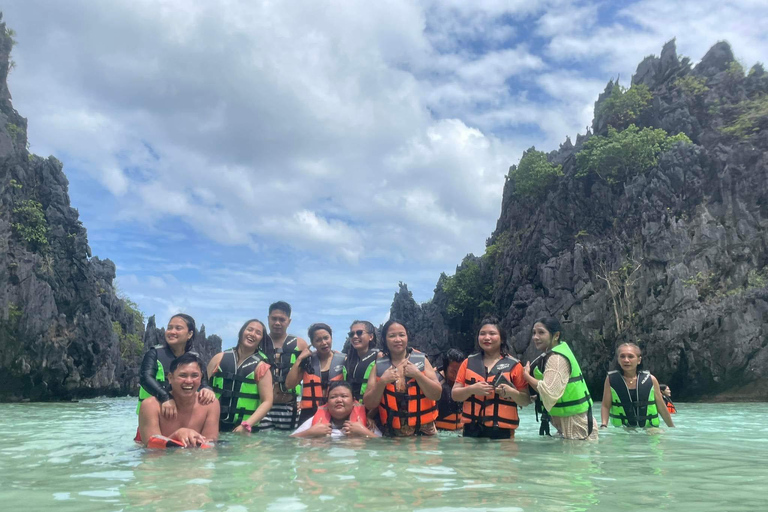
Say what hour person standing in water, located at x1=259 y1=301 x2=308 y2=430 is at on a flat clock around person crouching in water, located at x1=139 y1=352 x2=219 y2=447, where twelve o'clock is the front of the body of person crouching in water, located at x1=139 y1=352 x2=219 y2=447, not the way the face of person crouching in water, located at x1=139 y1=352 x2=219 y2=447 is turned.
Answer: person standing in water, located at x1=259 y1=301 x2=308 y2=430 is roughly at 7 o'clock from person crouching in water, located at x1=139 y1=352 x2=219 y2=447.

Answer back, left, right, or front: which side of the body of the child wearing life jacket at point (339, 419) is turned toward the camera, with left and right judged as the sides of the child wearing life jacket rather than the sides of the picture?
front

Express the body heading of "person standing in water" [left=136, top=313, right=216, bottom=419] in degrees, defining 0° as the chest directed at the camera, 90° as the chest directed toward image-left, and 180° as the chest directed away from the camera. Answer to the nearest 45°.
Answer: approximately 315°

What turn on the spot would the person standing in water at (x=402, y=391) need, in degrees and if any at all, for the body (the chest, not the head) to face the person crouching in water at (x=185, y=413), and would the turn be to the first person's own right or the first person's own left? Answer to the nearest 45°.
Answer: approximately 45° to the first person's own right

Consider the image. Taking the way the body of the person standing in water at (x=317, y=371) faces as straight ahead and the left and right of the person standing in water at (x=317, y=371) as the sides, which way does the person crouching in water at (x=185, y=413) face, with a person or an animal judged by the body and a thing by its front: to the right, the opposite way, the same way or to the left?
the same way

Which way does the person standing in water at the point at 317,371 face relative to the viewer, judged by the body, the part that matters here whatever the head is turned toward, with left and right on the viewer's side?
facing the viewer

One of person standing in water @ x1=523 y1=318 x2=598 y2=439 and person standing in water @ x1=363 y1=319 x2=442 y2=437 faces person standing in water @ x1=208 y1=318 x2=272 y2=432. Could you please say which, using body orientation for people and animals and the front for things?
person standing in water @ x1=523 y1=318 x2=598 y2=439

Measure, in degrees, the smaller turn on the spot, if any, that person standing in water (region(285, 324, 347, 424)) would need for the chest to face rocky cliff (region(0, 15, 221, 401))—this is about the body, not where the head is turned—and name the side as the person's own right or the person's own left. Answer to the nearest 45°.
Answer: approximately 135° to the person's own right

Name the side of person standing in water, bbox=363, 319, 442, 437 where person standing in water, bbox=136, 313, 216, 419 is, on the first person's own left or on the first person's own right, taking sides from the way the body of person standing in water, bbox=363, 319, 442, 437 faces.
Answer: on the first person's own right

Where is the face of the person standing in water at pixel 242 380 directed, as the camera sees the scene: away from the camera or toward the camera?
toward the camera

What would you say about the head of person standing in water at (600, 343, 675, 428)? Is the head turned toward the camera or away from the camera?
toward the camera

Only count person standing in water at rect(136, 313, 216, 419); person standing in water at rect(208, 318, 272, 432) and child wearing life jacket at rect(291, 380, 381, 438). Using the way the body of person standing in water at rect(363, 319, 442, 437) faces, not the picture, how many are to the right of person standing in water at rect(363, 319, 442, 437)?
3

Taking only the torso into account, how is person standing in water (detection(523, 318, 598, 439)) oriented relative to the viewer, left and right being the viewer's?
facing to the left of the viewer

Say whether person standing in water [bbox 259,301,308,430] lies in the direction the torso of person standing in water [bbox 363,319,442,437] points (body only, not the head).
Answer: no

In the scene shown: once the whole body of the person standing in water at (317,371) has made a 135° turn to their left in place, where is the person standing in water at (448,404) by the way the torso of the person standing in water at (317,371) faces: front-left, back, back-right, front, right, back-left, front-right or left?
front-right

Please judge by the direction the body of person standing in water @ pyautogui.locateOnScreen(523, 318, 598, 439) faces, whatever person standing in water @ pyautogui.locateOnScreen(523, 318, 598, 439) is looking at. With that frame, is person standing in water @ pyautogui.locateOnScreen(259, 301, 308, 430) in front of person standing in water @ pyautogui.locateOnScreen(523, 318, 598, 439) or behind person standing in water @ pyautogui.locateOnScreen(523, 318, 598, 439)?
in front
